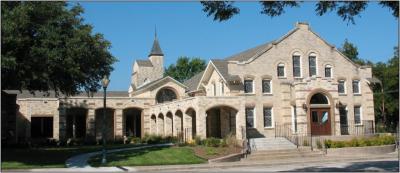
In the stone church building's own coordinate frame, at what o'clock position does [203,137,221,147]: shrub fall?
The shrub is roughly at 1 o'clock from the stone church building.

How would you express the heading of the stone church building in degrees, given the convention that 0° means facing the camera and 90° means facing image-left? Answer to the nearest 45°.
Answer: approximately 0°

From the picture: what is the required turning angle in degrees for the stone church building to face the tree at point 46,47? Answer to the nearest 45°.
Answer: approximately 45° to its right
